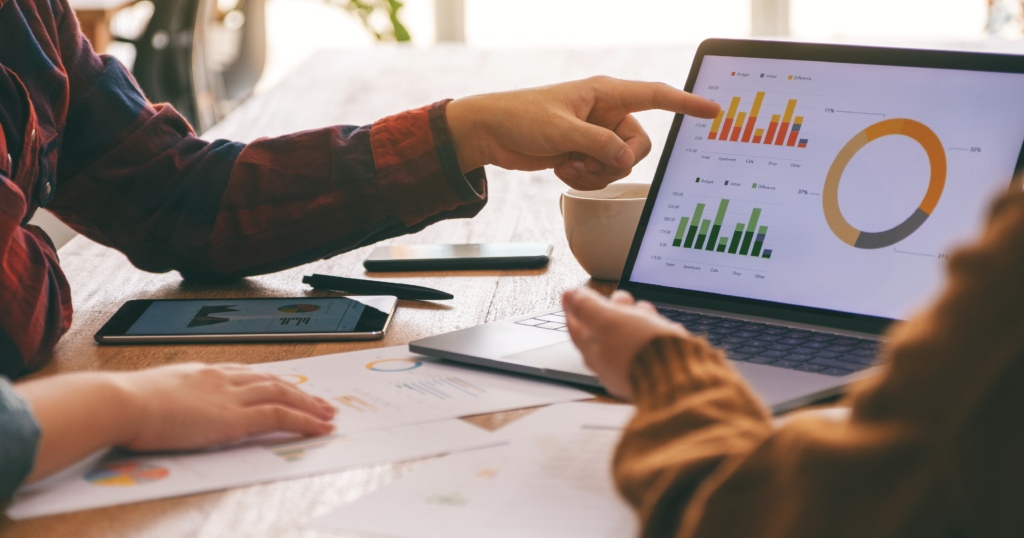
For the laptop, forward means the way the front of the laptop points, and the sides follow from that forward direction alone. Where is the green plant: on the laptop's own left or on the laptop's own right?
on the laptop's own right

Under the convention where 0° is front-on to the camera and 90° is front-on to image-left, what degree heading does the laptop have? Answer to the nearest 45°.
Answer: approximately 45°

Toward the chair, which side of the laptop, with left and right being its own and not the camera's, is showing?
right
